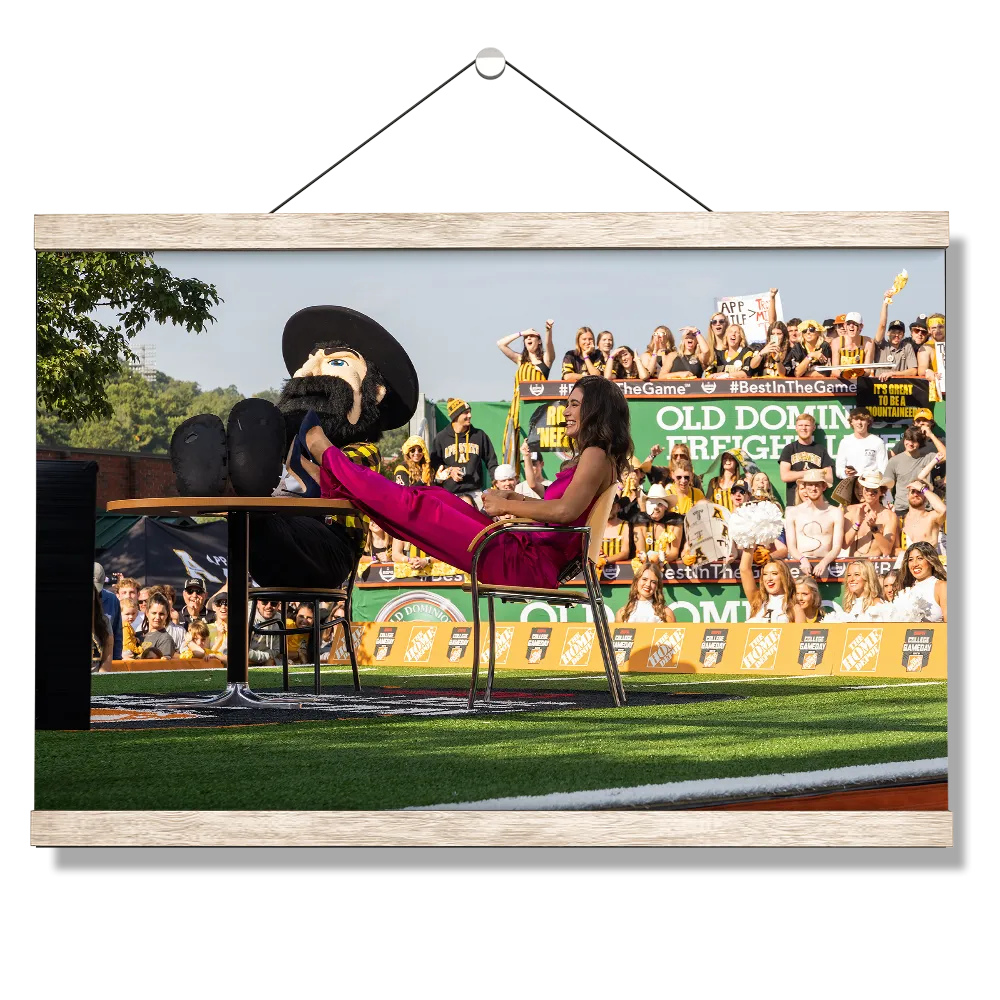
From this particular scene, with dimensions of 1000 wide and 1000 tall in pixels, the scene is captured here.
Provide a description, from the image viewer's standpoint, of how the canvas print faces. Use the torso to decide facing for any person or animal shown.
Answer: facing the viewer
